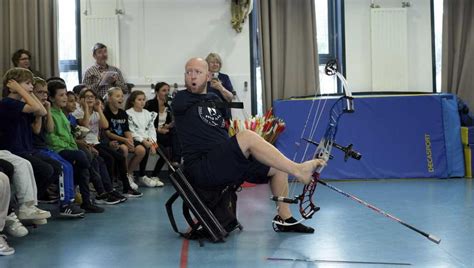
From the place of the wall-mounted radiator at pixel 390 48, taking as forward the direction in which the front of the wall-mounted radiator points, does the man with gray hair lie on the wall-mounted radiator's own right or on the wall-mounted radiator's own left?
on the wall-mounted radiator's own right

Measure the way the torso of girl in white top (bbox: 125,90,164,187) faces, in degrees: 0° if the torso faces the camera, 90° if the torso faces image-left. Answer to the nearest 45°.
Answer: approximately 315°

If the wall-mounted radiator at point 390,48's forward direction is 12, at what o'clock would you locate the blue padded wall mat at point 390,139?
The blue padded wall mat is roughly at 12 o'clock from the wall-mounted radiator.

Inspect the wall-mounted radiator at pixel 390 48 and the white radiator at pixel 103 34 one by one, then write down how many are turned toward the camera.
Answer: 2

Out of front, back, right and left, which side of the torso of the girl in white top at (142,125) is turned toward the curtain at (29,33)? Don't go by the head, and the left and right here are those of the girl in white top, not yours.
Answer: back

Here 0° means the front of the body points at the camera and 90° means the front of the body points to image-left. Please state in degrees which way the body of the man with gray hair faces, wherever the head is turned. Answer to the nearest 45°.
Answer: approximately 315°
